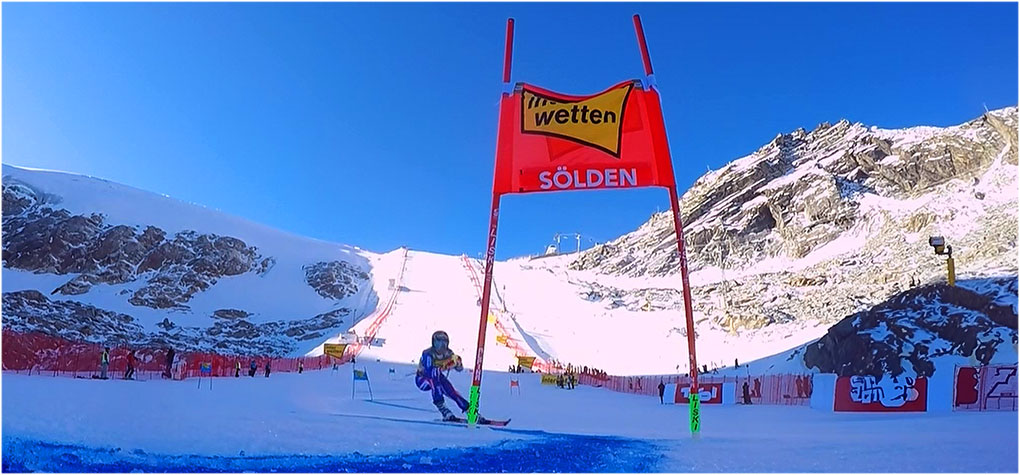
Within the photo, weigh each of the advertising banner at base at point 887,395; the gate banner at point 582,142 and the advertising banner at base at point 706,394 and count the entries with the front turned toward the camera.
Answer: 3

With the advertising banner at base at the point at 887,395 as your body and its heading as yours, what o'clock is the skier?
The skier is roughly at 1 o'clock from the advertising banner at base.

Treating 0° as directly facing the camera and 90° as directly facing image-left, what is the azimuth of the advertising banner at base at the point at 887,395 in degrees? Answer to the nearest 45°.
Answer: approximately 0°

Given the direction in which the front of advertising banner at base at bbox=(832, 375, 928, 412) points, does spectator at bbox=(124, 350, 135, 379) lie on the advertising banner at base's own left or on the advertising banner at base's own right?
on the advertising banner at base's own right

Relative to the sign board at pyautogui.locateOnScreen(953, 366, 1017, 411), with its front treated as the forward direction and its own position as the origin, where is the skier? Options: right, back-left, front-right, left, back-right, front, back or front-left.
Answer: front-right

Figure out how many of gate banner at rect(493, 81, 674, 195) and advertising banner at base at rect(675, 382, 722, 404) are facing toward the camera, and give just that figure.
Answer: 2

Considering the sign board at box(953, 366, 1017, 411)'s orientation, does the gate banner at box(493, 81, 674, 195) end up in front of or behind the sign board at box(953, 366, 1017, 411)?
in front

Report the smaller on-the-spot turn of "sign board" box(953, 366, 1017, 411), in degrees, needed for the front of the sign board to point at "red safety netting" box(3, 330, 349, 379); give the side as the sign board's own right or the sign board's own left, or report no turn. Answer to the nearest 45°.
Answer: approximately 90° to the sign board's own right

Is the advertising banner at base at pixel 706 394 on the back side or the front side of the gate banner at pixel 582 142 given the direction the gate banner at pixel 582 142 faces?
on the back side

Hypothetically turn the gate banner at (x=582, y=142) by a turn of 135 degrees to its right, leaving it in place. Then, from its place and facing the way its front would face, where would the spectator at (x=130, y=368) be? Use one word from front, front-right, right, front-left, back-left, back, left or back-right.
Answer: front

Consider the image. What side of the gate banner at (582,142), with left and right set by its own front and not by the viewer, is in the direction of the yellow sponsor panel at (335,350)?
back

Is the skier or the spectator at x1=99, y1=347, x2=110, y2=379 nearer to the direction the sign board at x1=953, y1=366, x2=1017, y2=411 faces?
the skier

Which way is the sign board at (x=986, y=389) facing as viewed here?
toward the camera

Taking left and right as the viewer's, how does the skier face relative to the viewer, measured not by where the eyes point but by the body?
facing the viewer and to the right of the viewer

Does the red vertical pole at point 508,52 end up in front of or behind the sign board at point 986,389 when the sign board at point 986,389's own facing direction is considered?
in front
